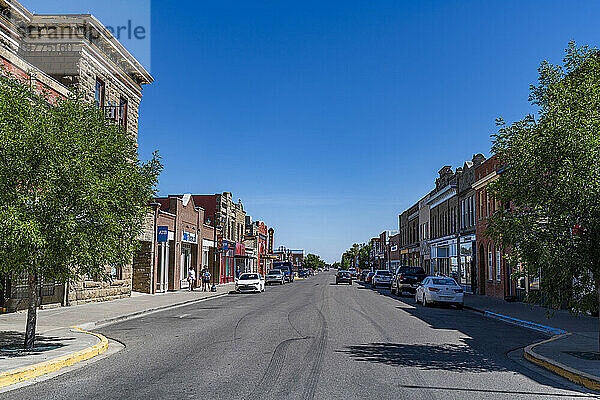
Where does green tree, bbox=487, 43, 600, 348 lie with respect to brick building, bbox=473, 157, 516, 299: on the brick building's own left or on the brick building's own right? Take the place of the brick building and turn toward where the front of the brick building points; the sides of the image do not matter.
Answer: on the brick building's own left

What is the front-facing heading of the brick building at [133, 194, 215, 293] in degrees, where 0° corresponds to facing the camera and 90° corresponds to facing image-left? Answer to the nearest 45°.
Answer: approximately 315°

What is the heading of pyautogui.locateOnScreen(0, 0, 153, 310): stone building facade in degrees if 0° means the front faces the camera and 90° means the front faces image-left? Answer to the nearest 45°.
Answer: approximately 315°

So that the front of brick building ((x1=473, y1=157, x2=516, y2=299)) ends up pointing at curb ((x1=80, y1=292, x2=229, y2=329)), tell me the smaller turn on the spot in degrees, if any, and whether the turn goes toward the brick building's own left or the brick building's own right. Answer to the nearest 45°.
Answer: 0° — it already faces it

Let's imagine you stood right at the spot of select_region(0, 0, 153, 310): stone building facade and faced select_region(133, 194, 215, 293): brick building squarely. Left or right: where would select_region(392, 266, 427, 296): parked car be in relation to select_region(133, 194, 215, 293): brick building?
right

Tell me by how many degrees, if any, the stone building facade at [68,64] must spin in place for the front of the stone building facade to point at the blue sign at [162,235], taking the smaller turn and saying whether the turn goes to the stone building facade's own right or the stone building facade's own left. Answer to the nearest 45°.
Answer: approximately 90° to the stone building facade's own left

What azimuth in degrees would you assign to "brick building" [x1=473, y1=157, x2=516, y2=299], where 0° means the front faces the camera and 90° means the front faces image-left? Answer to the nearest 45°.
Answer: approximately 45°

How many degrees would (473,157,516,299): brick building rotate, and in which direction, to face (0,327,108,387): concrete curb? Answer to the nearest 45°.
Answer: approximately 45° to its left
